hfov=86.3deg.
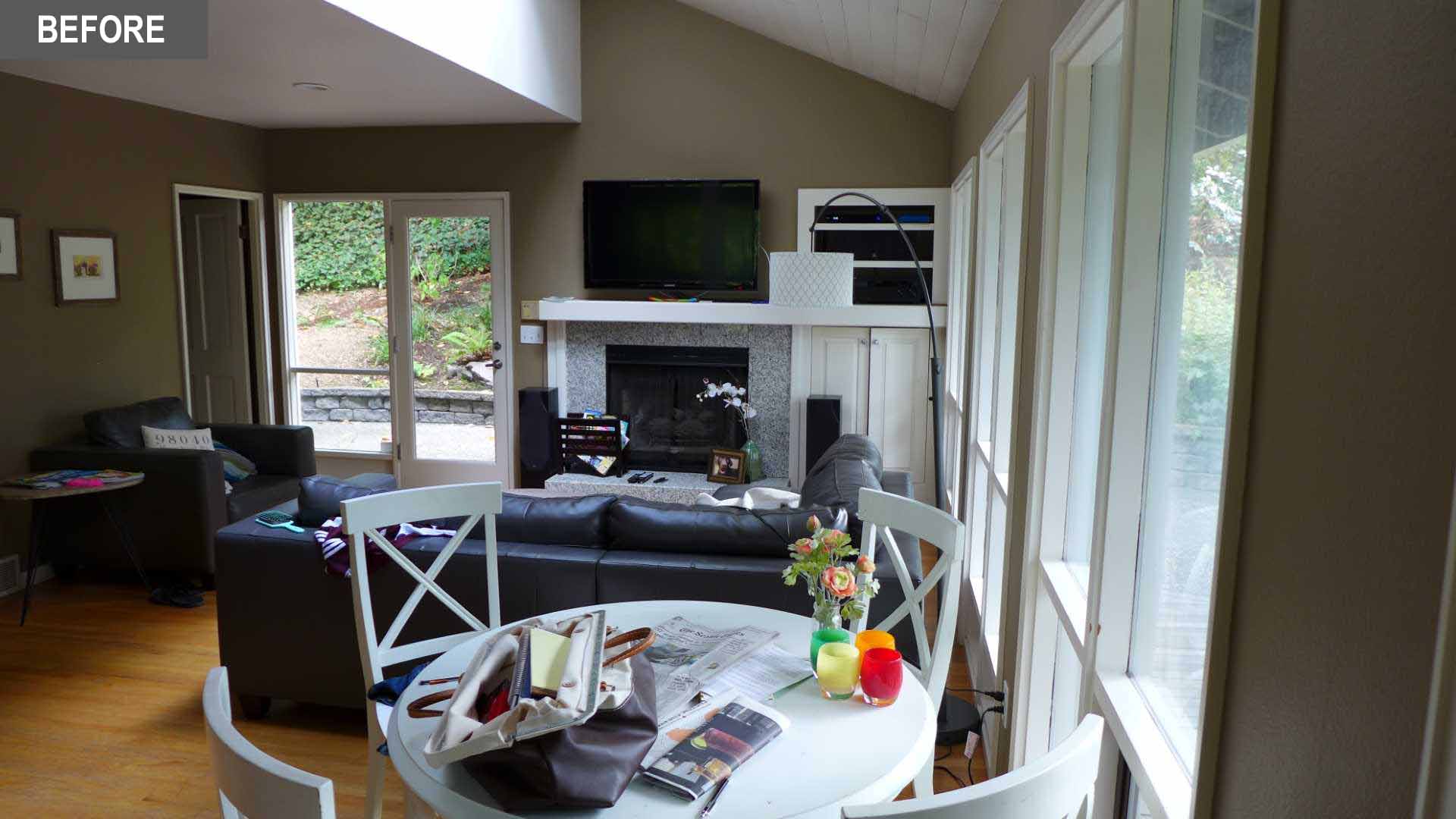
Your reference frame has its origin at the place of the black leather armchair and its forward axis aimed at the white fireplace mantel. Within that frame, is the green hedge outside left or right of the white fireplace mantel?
left

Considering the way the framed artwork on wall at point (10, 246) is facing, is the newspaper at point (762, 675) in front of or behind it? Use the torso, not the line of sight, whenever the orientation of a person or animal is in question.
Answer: in front

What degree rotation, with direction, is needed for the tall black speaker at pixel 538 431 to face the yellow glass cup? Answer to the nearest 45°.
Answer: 0° — it already faces it

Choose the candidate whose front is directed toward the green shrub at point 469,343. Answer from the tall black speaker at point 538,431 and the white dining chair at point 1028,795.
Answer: the white dining chair

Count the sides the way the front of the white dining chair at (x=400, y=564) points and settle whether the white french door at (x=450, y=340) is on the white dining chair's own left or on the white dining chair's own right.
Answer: on the white dining chair's own left

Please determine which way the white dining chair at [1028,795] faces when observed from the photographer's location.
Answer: facing away from the viewer and to the left of the viewer

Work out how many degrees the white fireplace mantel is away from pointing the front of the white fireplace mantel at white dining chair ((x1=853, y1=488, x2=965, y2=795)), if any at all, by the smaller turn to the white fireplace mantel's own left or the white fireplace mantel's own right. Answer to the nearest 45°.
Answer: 0° — it already faces it

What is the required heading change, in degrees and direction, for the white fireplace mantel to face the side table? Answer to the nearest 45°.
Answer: approximately 45° to its right
